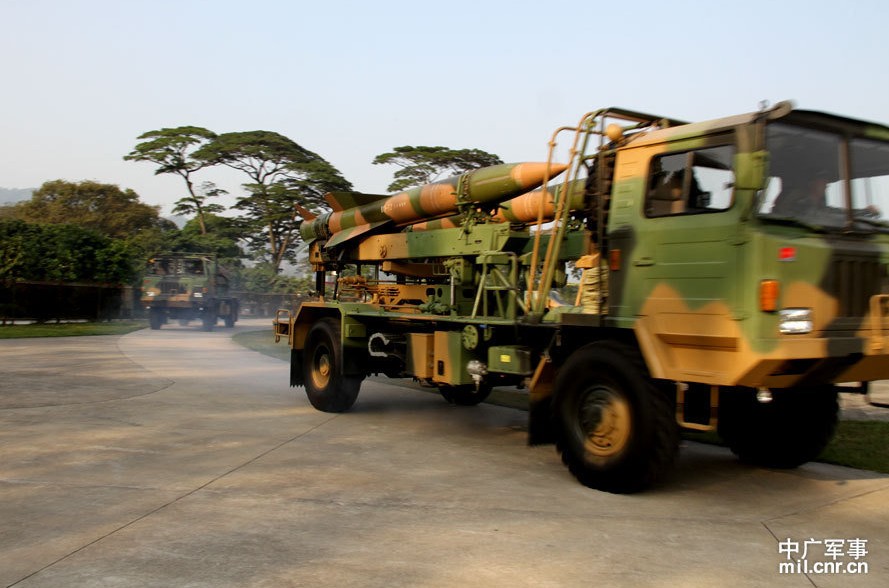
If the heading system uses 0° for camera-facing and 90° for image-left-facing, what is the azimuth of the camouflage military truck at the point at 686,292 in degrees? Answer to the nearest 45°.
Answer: approximately 315°

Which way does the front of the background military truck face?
toward the camera

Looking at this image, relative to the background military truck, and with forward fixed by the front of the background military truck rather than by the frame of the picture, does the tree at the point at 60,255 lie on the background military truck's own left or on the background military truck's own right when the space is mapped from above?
on the background military truck's own right

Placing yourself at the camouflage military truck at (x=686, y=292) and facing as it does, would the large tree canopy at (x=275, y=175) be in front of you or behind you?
behind

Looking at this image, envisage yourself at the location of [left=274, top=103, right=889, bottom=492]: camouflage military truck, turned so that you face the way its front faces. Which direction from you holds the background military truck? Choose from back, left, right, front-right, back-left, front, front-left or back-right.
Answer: back

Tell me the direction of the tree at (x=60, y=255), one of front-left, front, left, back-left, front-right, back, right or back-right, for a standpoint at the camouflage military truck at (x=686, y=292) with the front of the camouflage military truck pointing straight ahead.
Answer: back

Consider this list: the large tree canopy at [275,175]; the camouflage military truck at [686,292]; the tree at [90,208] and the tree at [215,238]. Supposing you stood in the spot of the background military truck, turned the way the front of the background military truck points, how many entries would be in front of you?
1

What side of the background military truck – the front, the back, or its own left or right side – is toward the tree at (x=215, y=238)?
back

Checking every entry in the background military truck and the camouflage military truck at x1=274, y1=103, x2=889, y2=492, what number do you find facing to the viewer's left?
0

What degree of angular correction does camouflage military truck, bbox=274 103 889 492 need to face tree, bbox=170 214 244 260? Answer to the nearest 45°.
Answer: approximately 180°

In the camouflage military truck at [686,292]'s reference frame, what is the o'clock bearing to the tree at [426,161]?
The tree is roughly at 7 o'clock from the camouflage military truck.

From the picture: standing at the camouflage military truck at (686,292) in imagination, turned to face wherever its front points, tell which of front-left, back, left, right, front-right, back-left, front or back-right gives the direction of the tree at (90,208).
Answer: back
